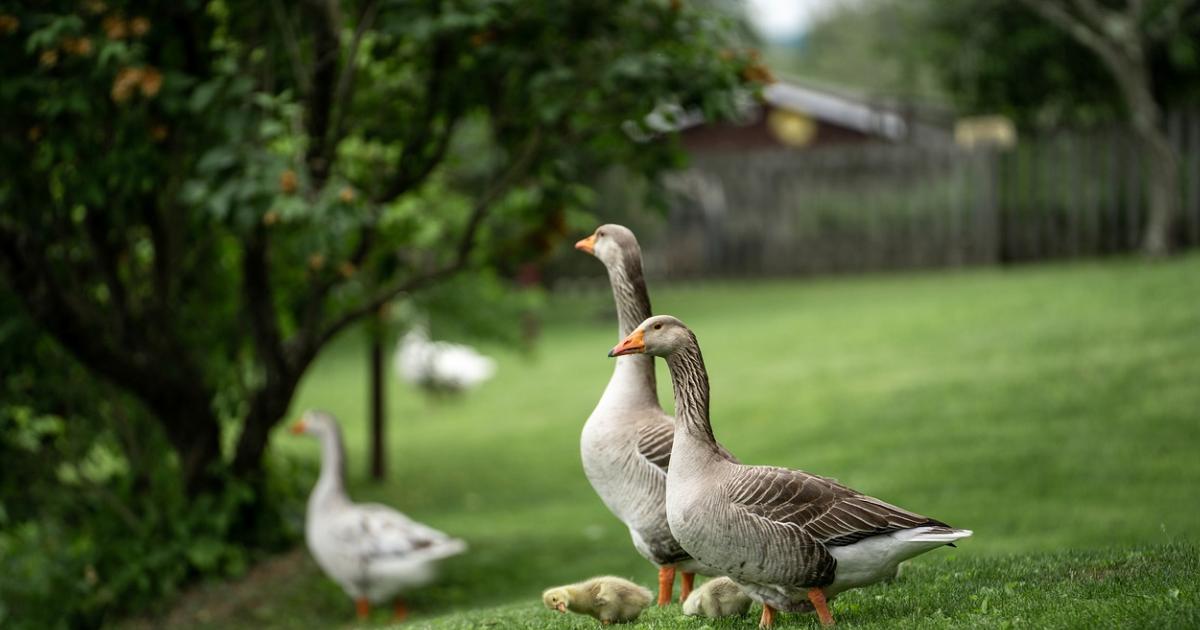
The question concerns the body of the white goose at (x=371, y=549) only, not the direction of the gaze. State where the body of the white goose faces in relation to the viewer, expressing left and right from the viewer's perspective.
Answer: facing to the left of the viewer

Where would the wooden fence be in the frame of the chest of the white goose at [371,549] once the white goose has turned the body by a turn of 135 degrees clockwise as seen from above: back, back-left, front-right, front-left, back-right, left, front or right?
front

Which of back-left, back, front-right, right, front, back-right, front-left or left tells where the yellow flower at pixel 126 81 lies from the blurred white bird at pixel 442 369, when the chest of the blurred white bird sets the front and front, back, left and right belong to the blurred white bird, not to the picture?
left

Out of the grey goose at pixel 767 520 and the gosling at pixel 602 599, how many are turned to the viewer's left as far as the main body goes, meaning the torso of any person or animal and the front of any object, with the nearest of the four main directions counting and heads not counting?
2

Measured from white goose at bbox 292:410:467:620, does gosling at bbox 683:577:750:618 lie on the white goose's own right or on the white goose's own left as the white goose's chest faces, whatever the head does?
on the white goose's own left

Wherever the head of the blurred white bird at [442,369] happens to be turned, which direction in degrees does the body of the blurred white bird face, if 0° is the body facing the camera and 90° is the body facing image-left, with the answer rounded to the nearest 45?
approximately 90°

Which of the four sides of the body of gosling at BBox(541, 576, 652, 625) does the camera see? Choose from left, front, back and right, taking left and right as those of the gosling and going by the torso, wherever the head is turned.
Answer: left

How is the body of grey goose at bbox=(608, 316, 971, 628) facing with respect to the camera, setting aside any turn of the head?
to the viewer's left

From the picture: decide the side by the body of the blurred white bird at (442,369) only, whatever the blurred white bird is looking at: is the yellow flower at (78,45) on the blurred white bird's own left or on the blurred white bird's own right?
on the blurred white bird's own left
